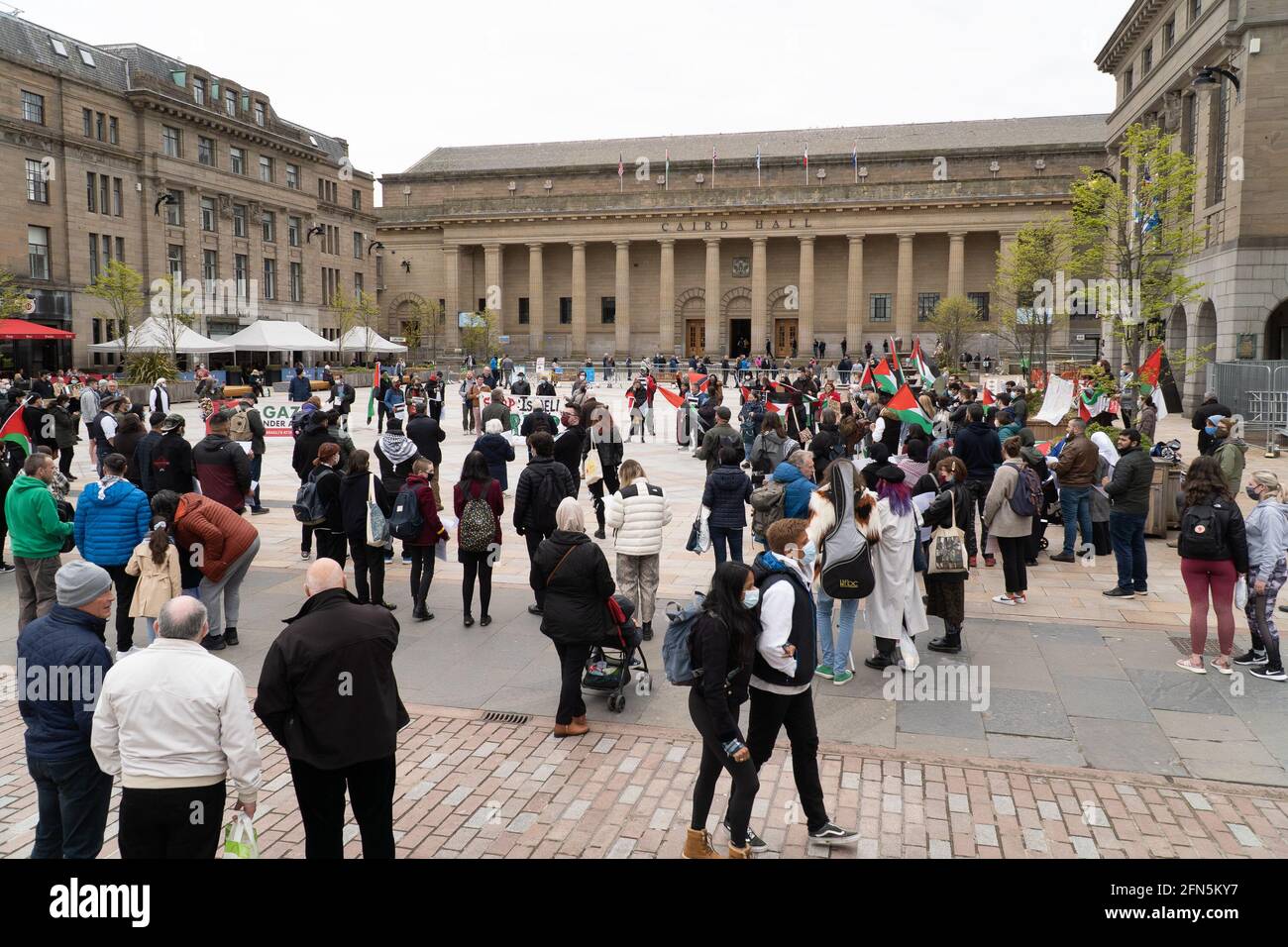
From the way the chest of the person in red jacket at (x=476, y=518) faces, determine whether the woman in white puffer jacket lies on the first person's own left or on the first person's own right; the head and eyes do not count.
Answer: on the first person's own right

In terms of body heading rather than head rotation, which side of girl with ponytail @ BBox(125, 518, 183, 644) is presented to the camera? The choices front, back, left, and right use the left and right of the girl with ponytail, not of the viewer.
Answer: back

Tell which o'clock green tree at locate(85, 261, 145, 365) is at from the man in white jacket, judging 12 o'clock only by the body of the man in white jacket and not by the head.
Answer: The green tree is roughly at 12 o'clock from the man in white jacket.

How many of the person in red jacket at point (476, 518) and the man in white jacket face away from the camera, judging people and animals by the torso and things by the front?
2

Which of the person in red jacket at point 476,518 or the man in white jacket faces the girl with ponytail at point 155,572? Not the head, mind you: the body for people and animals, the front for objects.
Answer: the man in white jacket

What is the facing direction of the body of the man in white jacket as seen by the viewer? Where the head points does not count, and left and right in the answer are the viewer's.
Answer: facing away from the viewer

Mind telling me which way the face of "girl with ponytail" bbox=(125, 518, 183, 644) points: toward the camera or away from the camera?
away from the camera

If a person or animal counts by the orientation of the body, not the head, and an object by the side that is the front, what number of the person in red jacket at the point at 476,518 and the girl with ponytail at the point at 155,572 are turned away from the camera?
2

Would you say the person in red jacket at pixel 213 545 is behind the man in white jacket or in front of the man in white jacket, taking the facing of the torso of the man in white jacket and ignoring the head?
in front

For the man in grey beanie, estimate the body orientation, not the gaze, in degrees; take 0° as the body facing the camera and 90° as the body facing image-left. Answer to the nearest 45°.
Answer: approximately 225°
